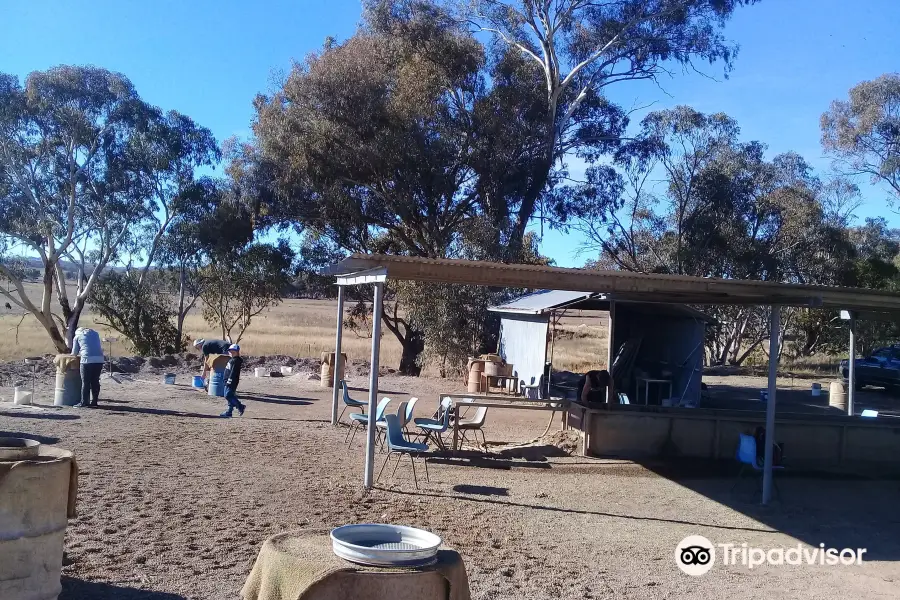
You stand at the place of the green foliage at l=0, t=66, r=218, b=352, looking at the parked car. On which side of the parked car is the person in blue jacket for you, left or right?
right

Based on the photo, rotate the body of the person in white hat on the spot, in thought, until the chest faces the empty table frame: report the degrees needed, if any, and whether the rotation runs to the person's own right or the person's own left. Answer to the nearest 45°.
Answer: approximately 135° to the person's own left

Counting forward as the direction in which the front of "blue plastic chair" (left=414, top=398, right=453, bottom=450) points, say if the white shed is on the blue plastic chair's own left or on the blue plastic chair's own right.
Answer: on the blue plastic chair's own right

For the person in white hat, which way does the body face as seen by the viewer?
to the viewer's left

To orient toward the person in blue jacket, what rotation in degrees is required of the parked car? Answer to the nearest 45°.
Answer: approximately 45° to its left

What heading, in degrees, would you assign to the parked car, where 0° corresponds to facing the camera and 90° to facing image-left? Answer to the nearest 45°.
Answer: approximately 90°

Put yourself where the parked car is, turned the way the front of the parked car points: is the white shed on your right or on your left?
on your left

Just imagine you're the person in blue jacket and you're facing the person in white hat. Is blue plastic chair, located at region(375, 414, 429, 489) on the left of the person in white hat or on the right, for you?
right
